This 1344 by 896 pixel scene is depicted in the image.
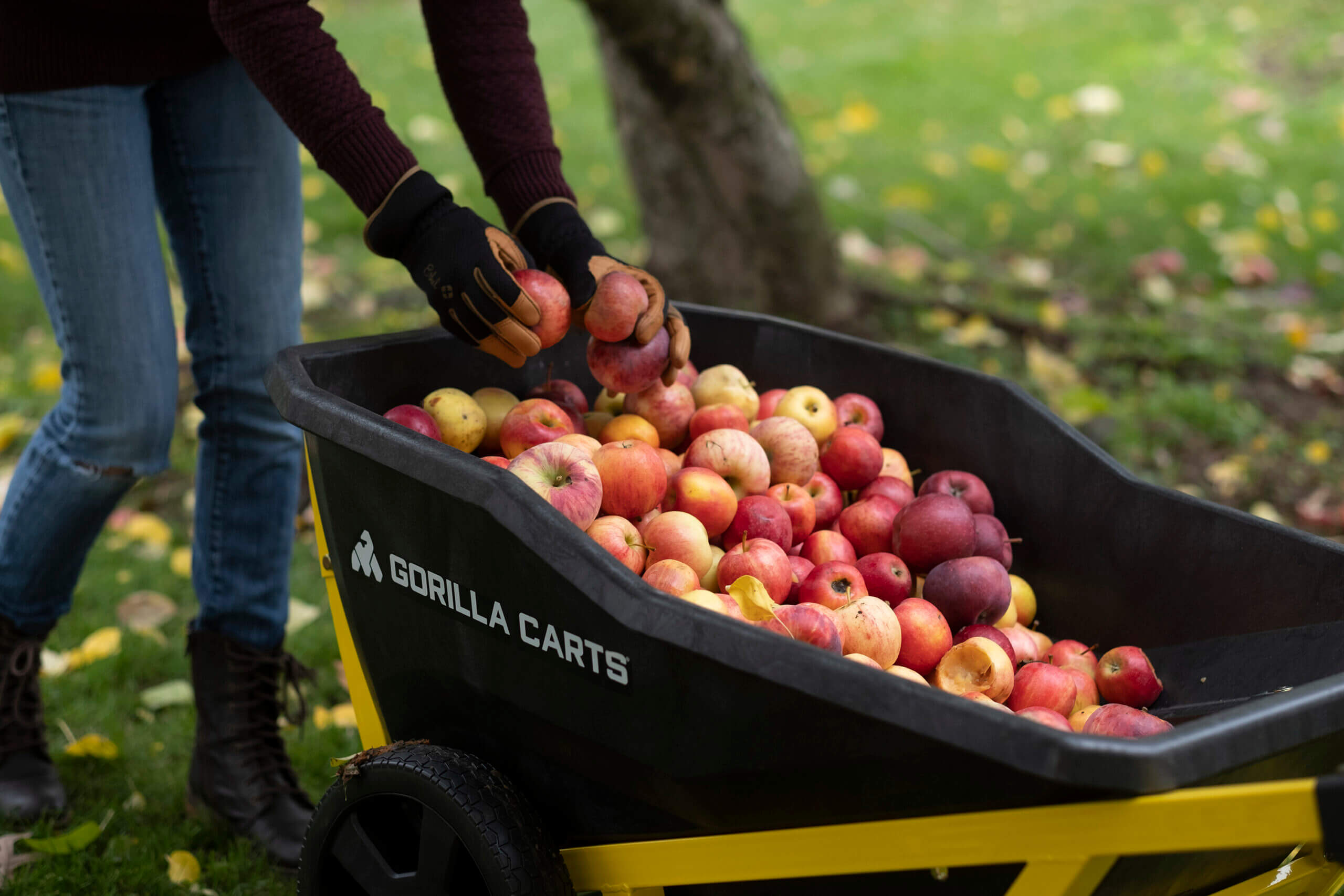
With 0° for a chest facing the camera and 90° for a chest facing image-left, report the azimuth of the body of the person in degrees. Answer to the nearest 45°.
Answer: approximately 315°

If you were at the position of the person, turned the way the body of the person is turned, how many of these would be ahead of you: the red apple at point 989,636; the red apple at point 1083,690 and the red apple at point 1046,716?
3

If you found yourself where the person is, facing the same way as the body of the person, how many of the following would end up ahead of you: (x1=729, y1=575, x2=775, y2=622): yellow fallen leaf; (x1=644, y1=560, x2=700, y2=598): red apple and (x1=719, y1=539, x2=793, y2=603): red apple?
3

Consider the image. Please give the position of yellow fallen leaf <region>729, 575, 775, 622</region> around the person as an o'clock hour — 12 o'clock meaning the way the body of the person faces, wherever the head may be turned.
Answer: The yellow fallen leaf is roughly at 12 o'clock from the person.

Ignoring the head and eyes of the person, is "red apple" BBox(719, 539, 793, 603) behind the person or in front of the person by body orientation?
in front

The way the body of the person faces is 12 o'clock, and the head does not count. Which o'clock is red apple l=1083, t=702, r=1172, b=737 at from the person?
The red apple is roughly at 12 o'clock from the person.

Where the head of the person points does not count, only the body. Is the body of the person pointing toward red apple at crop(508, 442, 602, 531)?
yes

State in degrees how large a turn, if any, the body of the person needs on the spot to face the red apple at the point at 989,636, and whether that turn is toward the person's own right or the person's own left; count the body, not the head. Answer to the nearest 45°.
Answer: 0° — they already face it

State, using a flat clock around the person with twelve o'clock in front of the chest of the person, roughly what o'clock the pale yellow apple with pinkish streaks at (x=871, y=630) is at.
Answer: The pale yellow apple with pinkish streaks is roughly at 12 o'clock from the person.

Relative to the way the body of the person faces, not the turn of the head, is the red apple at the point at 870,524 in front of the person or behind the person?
in front
